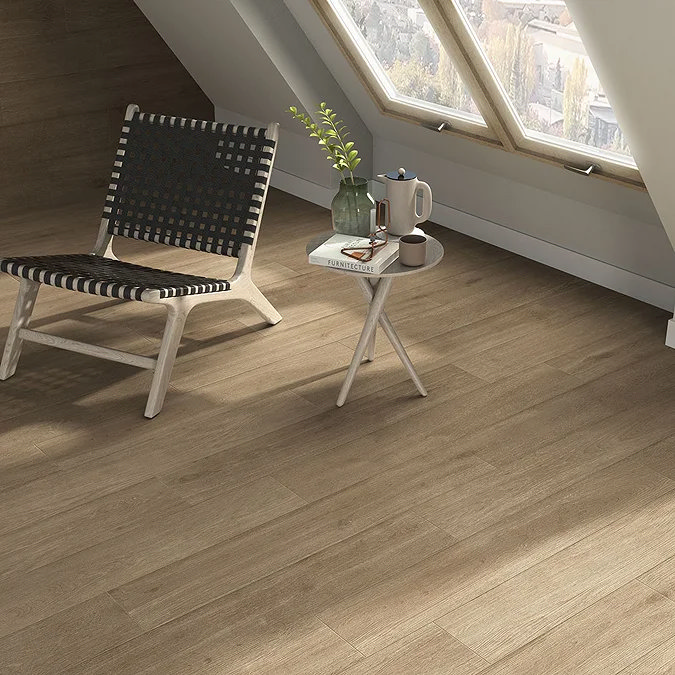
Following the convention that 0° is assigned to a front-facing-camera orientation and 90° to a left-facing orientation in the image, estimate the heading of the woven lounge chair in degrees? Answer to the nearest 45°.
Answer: approximately 45°

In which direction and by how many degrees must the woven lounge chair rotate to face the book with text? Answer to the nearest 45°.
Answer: approximately 90° to its left

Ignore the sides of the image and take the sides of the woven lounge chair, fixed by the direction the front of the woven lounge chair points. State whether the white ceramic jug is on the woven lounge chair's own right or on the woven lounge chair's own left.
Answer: on the woven lounge chair's own left

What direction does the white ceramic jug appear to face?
to the viewer's left

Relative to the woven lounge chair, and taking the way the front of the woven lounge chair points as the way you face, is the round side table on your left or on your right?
on your left

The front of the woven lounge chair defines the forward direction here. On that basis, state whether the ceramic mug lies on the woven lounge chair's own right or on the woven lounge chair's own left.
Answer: on the woven lounge chair's own left
